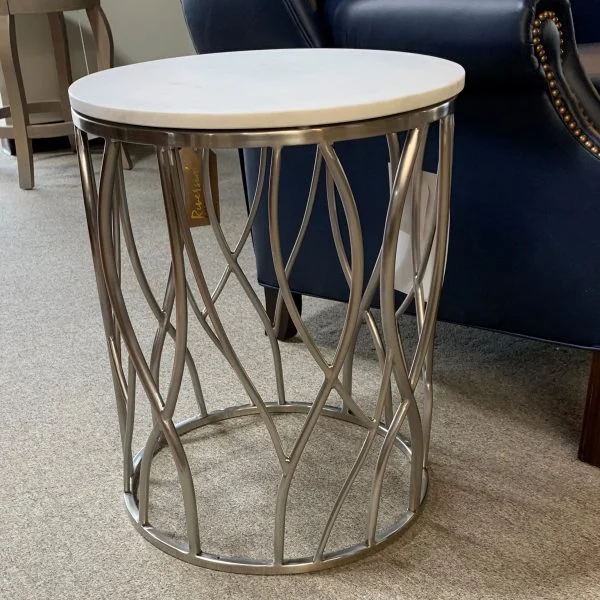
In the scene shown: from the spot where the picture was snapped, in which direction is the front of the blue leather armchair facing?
facing the viewer and to the right of the viewer

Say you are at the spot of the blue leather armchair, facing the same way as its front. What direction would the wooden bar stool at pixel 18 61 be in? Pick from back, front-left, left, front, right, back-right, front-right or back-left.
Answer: back
